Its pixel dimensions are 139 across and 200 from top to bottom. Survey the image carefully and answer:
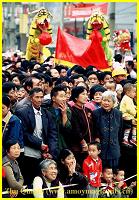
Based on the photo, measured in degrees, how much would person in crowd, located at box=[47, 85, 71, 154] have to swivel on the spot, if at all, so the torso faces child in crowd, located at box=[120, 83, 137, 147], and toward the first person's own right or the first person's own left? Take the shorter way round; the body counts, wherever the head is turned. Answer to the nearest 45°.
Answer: approximately 90° to the first person's own left

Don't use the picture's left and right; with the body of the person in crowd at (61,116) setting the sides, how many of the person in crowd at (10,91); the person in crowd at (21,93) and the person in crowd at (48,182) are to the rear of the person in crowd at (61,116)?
2

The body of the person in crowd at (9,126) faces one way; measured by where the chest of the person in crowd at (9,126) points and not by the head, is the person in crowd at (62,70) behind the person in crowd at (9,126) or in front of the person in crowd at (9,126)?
behind

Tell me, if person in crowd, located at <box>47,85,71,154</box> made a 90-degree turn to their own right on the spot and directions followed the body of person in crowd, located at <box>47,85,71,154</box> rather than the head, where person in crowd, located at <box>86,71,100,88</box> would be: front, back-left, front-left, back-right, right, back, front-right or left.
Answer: back-right
